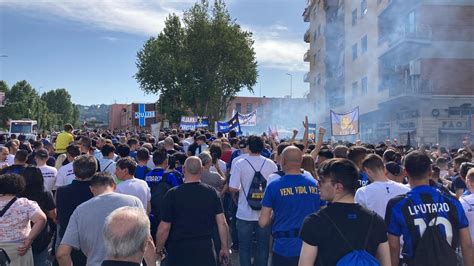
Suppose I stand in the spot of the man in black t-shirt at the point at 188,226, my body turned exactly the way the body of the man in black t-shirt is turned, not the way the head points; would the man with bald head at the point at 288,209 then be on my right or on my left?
on my right

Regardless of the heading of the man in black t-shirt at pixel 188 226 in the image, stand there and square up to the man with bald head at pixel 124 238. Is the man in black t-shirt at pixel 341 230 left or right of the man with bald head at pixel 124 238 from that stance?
left

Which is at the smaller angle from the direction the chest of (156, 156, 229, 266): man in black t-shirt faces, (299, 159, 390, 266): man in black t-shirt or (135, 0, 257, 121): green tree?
the green tree

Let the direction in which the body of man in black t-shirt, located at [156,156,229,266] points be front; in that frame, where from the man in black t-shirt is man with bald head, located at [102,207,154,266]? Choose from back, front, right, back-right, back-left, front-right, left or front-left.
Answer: back

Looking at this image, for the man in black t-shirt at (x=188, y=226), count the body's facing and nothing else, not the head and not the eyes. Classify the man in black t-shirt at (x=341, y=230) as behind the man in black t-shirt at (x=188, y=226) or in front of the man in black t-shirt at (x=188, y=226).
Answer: behind

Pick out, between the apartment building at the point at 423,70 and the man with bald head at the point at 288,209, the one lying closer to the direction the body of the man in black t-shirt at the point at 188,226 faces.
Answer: the apartment building

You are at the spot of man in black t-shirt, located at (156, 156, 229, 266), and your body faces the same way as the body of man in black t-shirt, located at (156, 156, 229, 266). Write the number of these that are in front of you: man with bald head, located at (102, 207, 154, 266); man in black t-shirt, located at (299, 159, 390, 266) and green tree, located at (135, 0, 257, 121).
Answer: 1

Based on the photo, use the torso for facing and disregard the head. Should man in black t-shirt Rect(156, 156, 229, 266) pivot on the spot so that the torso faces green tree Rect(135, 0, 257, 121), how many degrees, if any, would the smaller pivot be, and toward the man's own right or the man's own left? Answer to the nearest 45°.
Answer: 0° — they already face it

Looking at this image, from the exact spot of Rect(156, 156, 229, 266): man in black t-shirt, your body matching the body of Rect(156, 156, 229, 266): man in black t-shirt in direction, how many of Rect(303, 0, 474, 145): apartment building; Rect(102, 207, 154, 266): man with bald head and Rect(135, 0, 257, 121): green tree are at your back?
1

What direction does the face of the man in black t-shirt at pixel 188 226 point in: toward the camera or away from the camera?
away from the camera

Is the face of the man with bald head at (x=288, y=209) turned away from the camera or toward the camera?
away from the camera

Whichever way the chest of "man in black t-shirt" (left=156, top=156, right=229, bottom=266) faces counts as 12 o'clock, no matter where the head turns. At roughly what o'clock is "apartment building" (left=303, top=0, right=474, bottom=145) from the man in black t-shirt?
The apartment building is roughly at 1 o'clock from the man in black t-shirt.

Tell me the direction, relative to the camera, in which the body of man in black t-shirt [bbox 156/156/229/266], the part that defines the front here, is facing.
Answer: away from the camera
